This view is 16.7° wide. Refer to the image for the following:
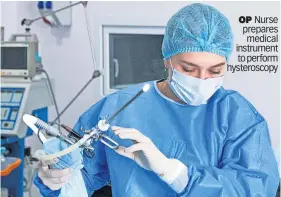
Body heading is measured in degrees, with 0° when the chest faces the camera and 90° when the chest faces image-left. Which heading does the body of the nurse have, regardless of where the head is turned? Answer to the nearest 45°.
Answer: approximately 0°
